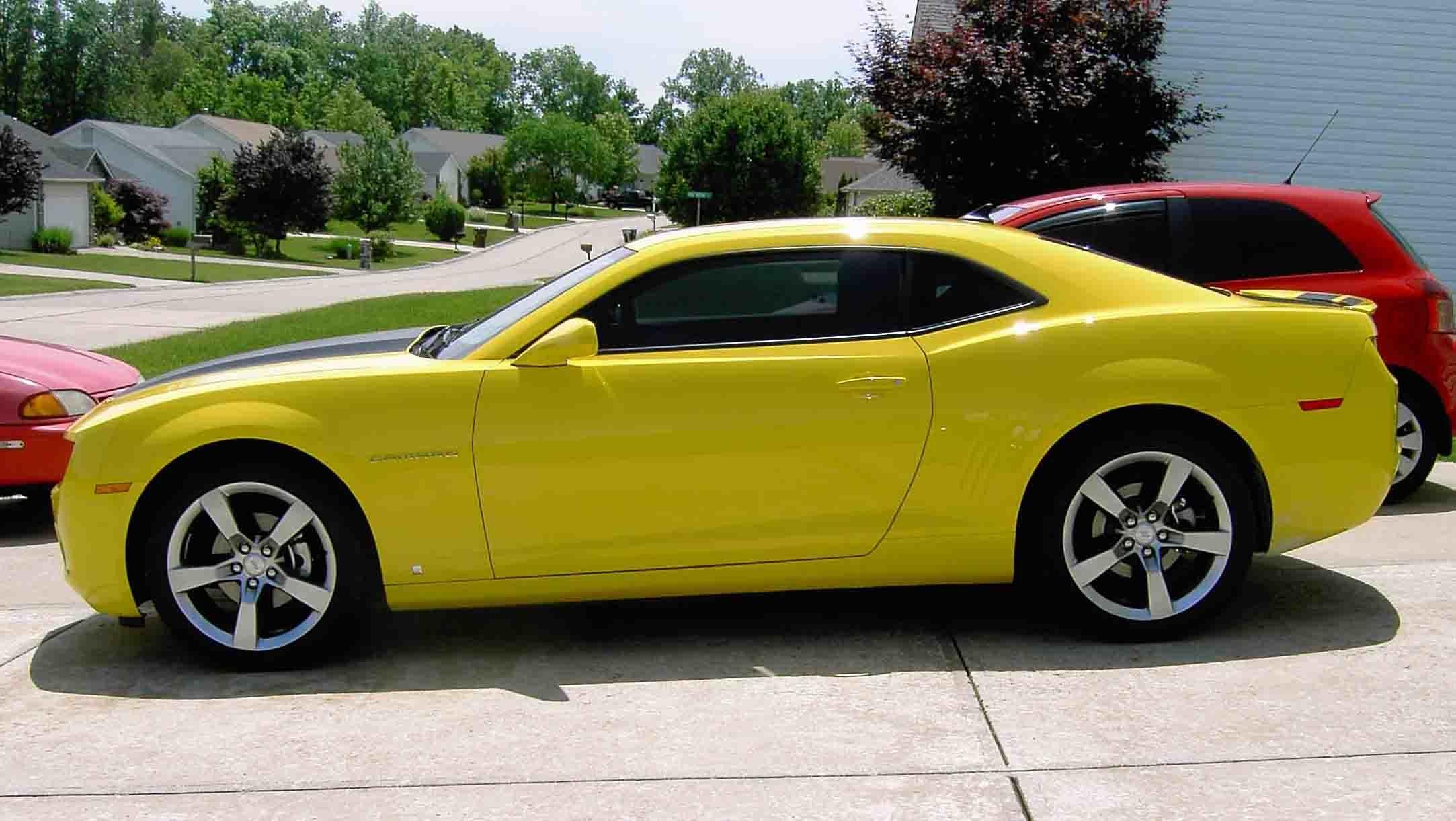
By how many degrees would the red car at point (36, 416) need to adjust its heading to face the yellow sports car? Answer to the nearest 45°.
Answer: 0° — it already faces it

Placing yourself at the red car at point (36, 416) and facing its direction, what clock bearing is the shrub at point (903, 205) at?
The shrub is roughly at 9 o'clock from the red car.

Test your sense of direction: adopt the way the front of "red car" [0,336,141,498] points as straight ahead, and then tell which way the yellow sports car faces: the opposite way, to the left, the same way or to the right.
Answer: the opposite way

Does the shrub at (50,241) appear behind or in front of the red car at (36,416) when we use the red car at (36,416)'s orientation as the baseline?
behind

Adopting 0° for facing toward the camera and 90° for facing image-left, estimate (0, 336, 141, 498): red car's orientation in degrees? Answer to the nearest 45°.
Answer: approximately 315°

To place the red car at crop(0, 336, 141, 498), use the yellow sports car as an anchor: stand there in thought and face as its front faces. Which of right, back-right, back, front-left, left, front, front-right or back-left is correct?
front-right

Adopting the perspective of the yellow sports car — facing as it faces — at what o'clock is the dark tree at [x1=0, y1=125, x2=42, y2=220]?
The dark tree is roughly at 2 o'clock from the yellow sports car.

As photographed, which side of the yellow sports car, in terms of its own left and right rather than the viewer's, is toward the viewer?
left

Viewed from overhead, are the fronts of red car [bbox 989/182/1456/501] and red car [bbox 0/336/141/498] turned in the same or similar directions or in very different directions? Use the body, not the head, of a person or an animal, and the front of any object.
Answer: very different directions

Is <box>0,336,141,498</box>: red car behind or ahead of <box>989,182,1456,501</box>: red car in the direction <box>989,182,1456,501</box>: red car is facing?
ahead

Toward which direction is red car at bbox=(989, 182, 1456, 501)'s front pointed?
to the viewer's left

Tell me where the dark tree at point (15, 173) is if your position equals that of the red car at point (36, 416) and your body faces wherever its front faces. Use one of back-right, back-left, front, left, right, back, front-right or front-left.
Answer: back-left

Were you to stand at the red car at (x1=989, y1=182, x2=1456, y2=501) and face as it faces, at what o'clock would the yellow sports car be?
The yellow sports car is roughly at 10 o'clock from the red car.

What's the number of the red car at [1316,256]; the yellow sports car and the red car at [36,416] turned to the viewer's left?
2
